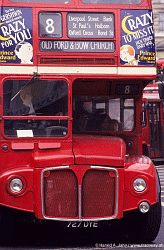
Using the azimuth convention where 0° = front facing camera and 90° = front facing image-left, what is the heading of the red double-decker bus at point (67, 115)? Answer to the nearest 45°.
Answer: approximately 0°

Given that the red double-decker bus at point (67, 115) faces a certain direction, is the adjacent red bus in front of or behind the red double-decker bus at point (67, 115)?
behind
